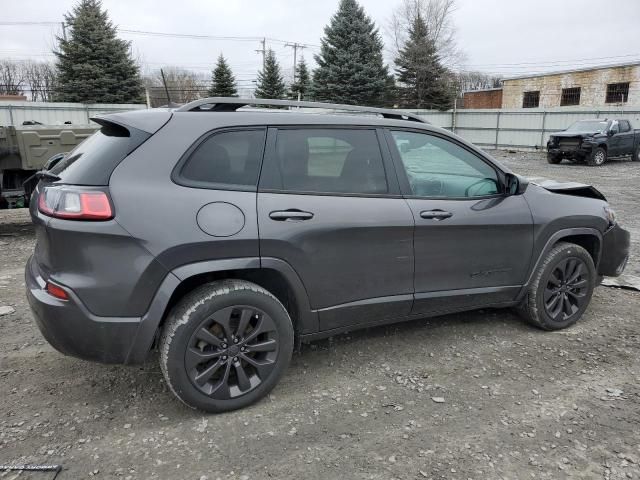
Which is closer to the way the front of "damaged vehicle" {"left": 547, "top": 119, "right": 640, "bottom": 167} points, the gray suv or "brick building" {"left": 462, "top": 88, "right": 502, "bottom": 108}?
the gray suv

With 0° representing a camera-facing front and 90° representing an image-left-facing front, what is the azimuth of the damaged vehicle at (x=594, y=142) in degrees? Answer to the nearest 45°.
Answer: approximately 45°

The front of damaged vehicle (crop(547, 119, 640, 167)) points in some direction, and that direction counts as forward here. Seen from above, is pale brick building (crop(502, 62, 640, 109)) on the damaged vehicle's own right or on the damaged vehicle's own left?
on the damaged vehicle's own right

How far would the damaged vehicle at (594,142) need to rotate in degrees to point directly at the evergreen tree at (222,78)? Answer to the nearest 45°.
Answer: approximately 45° to its right

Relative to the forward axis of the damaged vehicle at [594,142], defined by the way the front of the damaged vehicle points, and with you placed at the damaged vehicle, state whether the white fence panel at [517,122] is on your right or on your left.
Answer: on your right

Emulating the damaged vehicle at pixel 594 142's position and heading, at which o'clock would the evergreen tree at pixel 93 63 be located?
The evergreen tree is roughly at 1 o'clock from the damaged vehicle.

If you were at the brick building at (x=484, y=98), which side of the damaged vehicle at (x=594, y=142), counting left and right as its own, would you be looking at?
right

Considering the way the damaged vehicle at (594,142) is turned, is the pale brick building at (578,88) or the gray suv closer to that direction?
the gray suv

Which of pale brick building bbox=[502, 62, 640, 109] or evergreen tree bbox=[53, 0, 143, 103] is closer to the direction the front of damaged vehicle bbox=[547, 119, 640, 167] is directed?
the evergreen tree

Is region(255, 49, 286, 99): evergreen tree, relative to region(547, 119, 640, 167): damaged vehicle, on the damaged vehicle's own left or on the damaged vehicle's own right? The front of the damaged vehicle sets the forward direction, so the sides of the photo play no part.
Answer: on the damaged vehicle's own right
